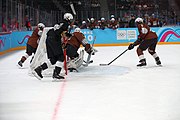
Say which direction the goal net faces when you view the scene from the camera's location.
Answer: facing to the right of the viewer

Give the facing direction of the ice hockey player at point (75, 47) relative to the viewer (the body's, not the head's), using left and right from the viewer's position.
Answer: facing to the right of the viewer
